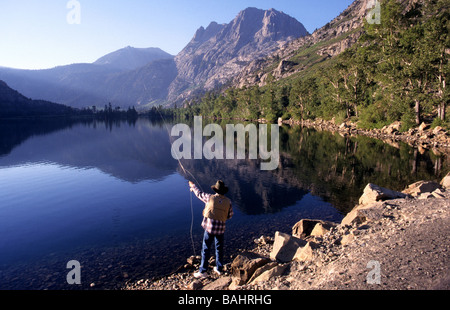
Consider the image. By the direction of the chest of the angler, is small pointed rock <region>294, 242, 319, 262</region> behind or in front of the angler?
behind

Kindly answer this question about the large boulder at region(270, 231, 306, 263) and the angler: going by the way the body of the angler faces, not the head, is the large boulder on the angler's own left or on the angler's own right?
on the angler's own right

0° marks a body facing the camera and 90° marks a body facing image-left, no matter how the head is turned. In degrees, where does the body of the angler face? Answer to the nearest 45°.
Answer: approximately 135°

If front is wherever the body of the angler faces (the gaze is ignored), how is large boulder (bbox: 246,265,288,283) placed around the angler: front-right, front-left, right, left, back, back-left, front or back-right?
right

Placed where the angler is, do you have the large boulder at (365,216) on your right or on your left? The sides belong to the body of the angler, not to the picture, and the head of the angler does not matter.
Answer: on your right
